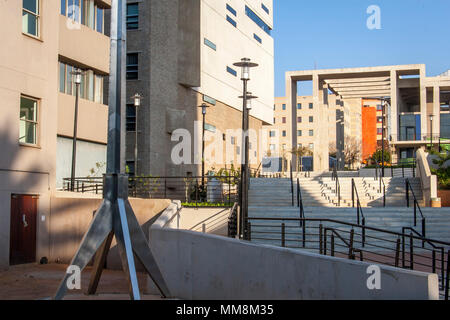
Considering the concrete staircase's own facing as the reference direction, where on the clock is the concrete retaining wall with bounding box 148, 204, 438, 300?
The concrete retaining wall is roughly at 12 o'clock from the concrete staircase.

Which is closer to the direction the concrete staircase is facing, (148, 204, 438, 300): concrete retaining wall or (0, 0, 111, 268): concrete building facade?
the concrete retaining wall

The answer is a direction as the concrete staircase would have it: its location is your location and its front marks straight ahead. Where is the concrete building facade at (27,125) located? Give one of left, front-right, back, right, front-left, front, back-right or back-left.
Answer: front-right

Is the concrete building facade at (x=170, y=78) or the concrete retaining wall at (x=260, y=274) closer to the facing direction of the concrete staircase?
the concrete retaining wall

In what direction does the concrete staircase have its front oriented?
toward the camera

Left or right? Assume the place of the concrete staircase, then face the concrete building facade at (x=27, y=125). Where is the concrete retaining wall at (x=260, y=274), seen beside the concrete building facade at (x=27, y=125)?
left

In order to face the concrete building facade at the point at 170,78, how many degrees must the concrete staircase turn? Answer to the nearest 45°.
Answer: approximately 135° to its right
